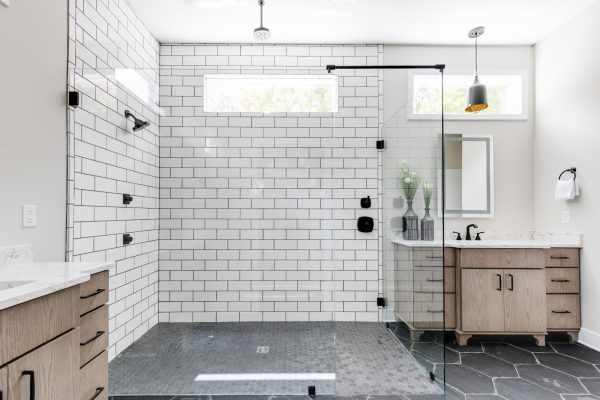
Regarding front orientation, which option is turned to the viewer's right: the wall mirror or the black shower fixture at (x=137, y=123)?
the black shower fixture

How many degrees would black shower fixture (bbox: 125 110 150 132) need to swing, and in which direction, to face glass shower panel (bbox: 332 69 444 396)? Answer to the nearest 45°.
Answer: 0° — it already faces it

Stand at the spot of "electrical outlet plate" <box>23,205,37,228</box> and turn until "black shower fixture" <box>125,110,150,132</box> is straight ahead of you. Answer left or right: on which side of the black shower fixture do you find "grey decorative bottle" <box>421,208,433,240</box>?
right

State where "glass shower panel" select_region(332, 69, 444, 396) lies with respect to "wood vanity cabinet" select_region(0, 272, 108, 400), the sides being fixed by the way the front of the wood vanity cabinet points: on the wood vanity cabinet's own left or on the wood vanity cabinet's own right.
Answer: on the wood vanity cabinet's own left

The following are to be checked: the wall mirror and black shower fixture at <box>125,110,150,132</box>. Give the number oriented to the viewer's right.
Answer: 1

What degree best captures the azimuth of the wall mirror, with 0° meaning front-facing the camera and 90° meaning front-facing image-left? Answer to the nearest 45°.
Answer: approximately 0°

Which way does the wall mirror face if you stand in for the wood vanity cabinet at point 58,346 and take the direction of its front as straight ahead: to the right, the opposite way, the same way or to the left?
to the right

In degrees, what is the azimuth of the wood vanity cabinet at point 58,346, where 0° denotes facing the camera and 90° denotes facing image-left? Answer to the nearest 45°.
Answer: approximately 315°

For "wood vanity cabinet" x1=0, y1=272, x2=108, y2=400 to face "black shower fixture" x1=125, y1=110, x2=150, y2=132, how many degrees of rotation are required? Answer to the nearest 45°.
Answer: approximately 135° to its left

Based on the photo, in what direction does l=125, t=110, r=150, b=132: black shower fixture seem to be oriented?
to the viewer's right
